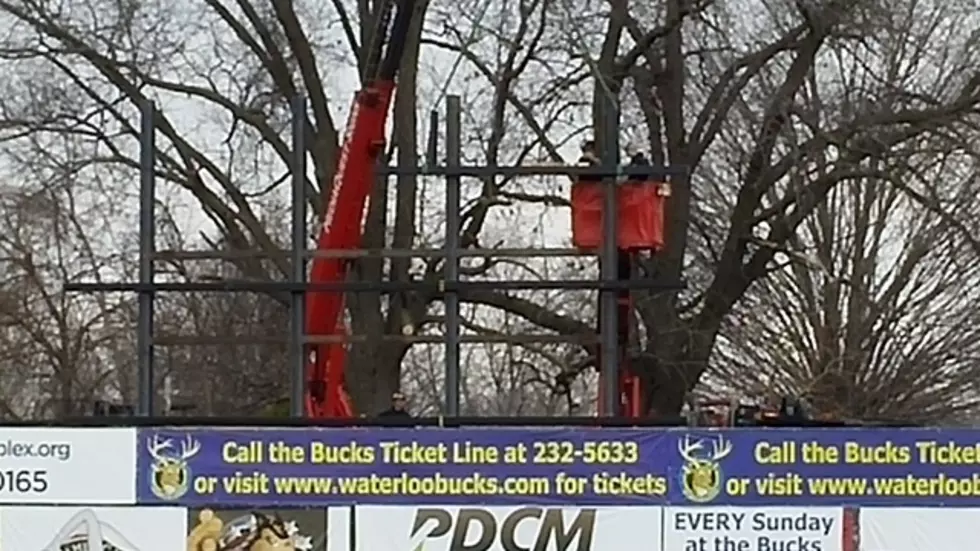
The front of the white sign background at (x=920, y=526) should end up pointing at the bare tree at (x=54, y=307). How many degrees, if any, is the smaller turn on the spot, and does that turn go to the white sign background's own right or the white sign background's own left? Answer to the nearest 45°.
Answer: approximately 135° to the white sign background's own right

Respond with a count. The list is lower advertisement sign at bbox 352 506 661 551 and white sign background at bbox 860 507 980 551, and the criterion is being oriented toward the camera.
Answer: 2

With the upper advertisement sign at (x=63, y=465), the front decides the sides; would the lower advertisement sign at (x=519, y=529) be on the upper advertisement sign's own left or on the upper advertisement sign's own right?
on the upper advertisement sign's own left

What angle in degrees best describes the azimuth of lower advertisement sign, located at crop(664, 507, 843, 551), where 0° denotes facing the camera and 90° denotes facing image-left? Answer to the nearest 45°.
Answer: approximately 0°

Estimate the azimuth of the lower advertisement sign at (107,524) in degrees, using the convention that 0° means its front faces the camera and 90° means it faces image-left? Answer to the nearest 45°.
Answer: approximately 0°

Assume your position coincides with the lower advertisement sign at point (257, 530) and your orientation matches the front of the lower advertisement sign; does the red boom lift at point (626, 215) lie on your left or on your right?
on your left

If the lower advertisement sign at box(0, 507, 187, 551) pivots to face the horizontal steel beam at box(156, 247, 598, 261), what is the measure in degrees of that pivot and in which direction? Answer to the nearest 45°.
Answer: approximately 135° to its left
